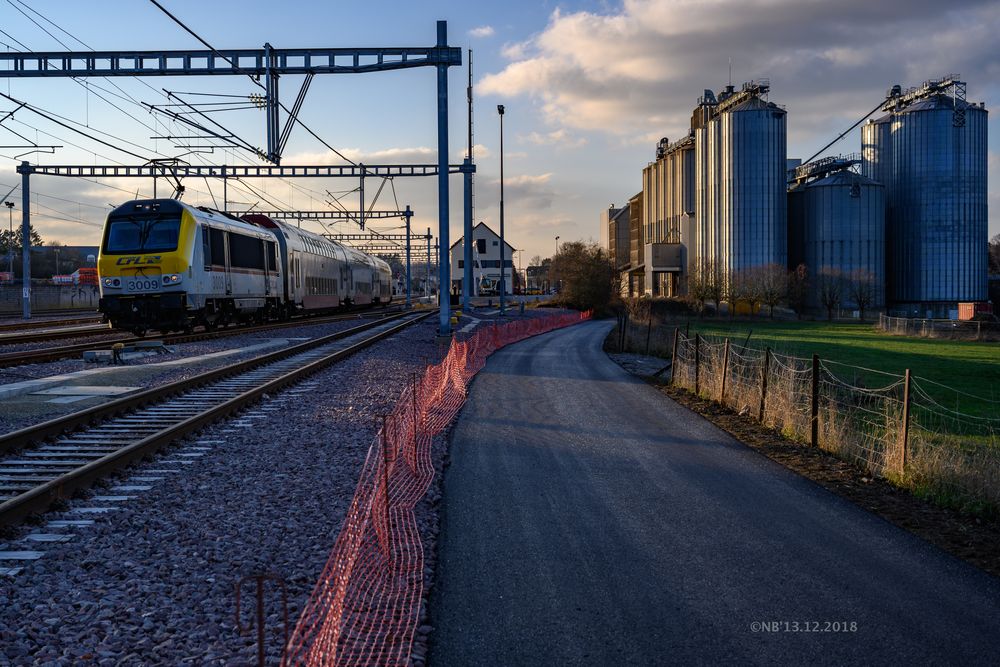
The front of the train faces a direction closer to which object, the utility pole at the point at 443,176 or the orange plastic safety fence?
the orange plastic safety fence

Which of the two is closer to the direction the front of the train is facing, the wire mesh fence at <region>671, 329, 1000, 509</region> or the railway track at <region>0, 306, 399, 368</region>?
the railway track

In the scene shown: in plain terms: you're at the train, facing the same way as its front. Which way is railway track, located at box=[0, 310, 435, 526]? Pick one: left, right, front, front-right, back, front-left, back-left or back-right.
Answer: front-left

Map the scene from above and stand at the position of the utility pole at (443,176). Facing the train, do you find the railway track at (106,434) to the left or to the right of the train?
left

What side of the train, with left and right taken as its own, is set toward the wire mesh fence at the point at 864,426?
front

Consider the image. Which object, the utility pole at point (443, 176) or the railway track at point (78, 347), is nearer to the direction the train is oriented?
the railway track
